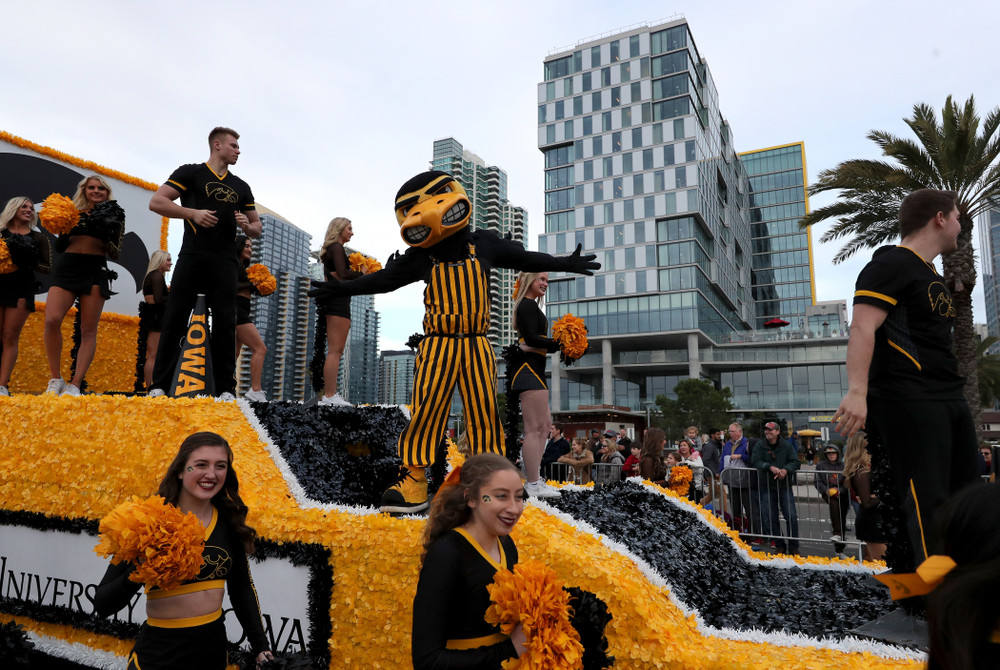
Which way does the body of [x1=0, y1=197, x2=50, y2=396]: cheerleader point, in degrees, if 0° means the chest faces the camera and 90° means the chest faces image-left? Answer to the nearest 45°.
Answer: approximately 0°

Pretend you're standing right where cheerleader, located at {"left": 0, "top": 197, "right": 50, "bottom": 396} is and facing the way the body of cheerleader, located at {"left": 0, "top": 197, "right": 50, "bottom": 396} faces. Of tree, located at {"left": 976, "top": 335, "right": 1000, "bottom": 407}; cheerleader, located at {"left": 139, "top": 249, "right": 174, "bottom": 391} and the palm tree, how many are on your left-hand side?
3

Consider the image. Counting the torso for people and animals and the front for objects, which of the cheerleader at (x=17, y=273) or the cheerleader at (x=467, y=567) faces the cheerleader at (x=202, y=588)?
the cheerleader at (x=17, y=273)

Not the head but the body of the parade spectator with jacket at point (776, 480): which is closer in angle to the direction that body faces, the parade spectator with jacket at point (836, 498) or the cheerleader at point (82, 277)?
the cheerleader

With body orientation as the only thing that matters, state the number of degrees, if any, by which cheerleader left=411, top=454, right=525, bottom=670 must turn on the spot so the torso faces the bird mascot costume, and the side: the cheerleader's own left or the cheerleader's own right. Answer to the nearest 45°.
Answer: approximately 135° to the cheerleader's own left

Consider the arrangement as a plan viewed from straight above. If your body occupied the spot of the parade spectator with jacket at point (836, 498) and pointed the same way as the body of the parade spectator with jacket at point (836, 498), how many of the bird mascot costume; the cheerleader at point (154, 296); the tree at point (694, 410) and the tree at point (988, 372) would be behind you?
2

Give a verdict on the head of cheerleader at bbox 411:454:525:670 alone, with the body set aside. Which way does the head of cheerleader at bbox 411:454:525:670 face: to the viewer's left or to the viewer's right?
to the viewer's right

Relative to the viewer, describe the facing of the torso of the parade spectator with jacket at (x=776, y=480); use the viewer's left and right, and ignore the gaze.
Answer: facing the viewer

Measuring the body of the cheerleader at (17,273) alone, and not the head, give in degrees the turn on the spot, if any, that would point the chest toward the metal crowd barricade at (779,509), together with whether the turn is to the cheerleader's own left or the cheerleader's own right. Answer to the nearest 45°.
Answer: approximately 90° to the cheerleader's own left

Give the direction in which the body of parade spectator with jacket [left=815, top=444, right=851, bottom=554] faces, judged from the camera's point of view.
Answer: toward the camera

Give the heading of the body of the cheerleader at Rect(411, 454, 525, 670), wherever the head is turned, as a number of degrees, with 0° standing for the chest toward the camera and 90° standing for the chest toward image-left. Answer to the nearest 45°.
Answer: approximately 315°
